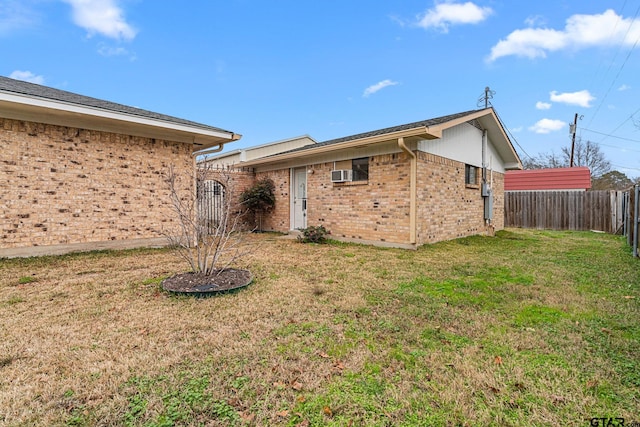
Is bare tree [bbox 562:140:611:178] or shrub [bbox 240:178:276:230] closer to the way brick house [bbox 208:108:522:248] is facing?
the shrub

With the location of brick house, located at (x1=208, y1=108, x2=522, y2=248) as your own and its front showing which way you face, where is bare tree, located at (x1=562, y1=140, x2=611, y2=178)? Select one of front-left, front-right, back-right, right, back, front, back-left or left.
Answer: back

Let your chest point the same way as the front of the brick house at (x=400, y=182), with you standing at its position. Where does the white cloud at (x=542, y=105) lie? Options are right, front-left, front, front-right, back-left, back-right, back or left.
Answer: back

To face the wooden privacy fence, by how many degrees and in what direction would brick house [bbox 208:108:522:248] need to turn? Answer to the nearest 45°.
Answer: approximately 180°

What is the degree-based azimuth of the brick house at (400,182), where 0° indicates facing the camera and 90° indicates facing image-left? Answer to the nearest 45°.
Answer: approximately 45°

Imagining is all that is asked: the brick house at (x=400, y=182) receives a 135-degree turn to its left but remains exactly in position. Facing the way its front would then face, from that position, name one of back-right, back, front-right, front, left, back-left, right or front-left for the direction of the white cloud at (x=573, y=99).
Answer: front-left
